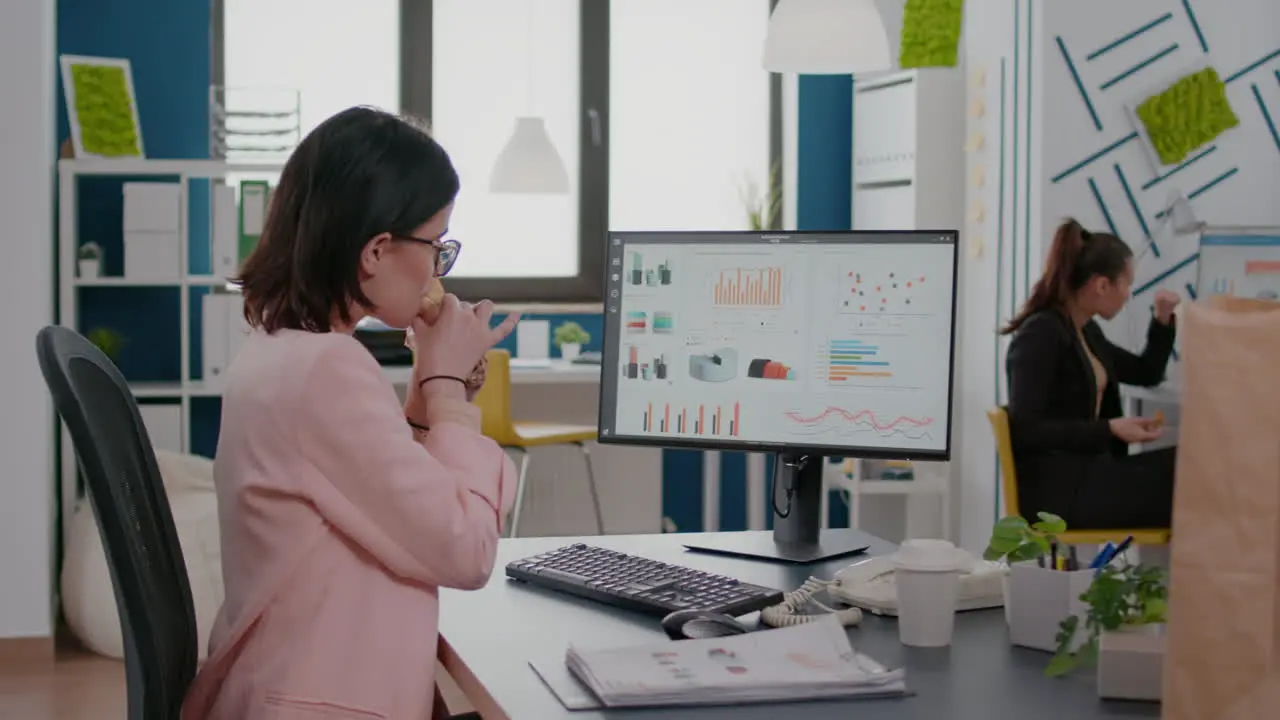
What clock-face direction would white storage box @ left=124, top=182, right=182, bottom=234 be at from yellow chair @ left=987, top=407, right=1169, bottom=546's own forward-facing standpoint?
The white storage box is roughly at 6 o'clock from the yellow chair.

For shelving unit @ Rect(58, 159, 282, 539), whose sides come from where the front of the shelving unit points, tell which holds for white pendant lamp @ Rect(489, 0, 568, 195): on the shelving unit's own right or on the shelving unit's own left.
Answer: on the shelving unit's own left

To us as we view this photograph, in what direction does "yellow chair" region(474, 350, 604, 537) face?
facing to the right of the viewer

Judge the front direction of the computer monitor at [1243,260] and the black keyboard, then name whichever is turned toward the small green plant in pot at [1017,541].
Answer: the computer monitor

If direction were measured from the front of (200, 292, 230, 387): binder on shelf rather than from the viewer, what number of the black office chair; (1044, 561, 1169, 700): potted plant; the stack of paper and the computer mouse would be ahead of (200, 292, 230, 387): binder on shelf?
4

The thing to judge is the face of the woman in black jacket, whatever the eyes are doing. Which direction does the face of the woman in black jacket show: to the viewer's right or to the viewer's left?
to the viewer's right

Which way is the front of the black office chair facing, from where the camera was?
facing to the right of the viewer

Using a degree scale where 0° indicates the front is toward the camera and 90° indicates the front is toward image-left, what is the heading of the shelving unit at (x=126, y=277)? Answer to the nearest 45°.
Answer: approximately 0°

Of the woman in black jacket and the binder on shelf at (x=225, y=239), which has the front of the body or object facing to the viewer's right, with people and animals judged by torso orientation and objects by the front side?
the woman in black jacket

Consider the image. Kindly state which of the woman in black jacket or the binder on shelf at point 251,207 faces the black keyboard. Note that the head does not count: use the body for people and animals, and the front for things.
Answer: the binder on shelf

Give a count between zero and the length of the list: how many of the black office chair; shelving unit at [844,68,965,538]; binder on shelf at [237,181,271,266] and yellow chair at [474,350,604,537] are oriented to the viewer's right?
2

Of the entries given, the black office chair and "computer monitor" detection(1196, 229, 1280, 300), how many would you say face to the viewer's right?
1

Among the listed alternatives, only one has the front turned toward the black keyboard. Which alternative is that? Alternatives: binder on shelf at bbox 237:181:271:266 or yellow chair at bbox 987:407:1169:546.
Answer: the binder on shelf

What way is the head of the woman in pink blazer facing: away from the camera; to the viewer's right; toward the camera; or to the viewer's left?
to the viewer's right

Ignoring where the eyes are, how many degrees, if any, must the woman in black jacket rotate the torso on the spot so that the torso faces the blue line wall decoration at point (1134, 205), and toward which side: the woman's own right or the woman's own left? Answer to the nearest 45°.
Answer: approximately 90° to the woman's own left
